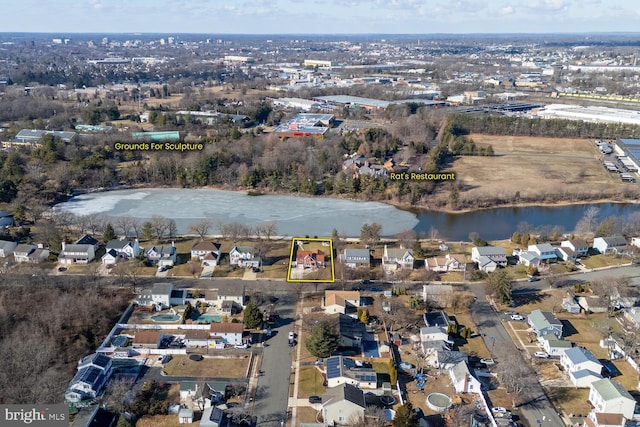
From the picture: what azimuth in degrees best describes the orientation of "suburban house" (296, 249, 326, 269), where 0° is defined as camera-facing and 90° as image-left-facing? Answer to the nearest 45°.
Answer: approximately 0°

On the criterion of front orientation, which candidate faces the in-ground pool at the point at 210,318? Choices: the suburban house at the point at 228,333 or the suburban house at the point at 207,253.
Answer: the suburban house at the point at 207,253

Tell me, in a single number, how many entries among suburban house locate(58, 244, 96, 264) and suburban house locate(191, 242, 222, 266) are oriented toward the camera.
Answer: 2

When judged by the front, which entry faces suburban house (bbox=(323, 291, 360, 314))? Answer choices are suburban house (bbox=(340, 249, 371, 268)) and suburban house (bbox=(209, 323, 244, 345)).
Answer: suburban house (bbox=(340, 249, 371, 268))

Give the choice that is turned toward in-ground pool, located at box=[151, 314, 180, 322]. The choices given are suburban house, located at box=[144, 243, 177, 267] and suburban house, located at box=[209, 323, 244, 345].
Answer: suburban house, located at box=[144, 243, 177, 267]

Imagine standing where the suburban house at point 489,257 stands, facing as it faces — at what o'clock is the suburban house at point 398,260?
the suburban house at point 398,260 is roughly at 2 o'clock from the suburban house at point 489,257.

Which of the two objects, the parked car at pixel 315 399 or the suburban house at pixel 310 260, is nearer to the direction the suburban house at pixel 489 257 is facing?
the parked car

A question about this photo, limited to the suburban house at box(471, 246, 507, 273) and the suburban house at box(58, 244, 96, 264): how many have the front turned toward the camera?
2
